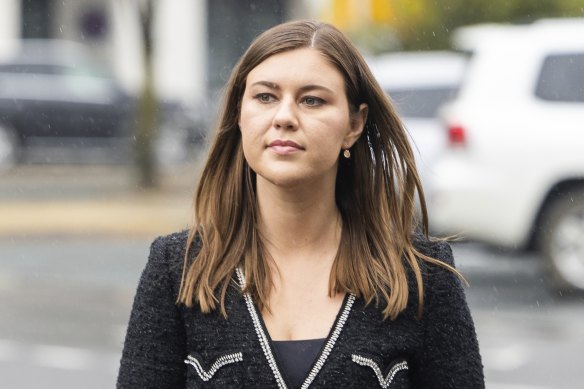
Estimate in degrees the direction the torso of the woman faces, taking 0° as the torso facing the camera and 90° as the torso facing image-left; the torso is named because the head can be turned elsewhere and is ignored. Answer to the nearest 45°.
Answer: approximately 0°

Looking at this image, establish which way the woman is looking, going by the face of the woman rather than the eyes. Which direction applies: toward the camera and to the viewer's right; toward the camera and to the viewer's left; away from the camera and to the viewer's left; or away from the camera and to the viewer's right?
toward the camera and to the viewer's left

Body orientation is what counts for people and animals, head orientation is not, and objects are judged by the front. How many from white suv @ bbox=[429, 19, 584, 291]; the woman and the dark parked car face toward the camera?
1

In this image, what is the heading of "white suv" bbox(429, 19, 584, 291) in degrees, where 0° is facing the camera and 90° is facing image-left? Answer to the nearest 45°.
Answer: approximately 270°
